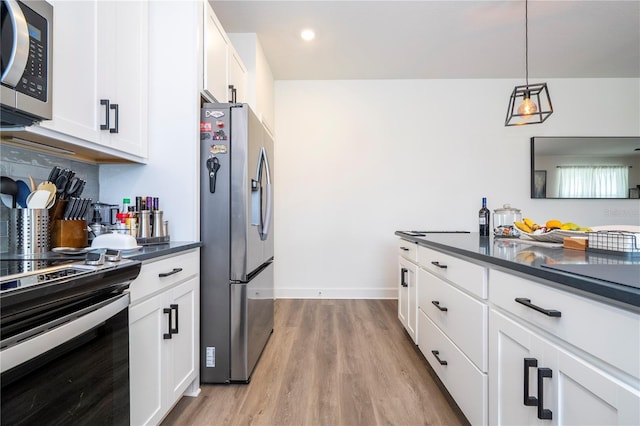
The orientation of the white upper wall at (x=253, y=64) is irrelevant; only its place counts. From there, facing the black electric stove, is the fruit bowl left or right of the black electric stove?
left

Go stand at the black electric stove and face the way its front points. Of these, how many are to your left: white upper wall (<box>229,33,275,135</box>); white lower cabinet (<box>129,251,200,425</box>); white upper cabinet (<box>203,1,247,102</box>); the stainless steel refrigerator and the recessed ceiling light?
5

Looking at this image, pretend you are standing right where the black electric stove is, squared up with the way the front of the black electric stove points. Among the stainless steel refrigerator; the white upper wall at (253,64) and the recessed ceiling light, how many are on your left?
3

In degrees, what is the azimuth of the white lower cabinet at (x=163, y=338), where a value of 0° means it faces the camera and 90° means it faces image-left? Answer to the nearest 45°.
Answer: approximately 315°

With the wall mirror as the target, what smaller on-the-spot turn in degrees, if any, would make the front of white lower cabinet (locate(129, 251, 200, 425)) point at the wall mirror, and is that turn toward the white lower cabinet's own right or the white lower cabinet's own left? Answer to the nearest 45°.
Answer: approximately 45° to the white lower cabinet's own left

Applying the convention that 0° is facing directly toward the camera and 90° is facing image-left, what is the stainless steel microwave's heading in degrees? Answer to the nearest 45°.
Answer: approximately 315°

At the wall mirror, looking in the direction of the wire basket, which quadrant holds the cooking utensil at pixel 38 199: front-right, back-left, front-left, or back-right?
front-right

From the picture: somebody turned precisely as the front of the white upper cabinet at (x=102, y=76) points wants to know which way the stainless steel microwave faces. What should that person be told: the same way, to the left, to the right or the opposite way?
the same way

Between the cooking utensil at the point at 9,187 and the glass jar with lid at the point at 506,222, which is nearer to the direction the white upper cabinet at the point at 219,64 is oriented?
the glass jar with lid

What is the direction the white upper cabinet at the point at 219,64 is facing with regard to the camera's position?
facing to the right of the viewer

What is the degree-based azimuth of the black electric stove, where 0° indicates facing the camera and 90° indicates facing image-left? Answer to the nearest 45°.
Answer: approximately 315°

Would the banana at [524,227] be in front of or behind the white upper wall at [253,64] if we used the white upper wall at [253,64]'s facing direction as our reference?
in front

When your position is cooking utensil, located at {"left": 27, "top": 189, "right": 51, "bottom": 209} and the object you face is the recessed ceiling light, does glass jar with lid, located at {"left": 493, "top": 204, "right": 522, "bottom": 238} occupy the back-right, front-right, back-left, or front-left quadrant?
front-right
